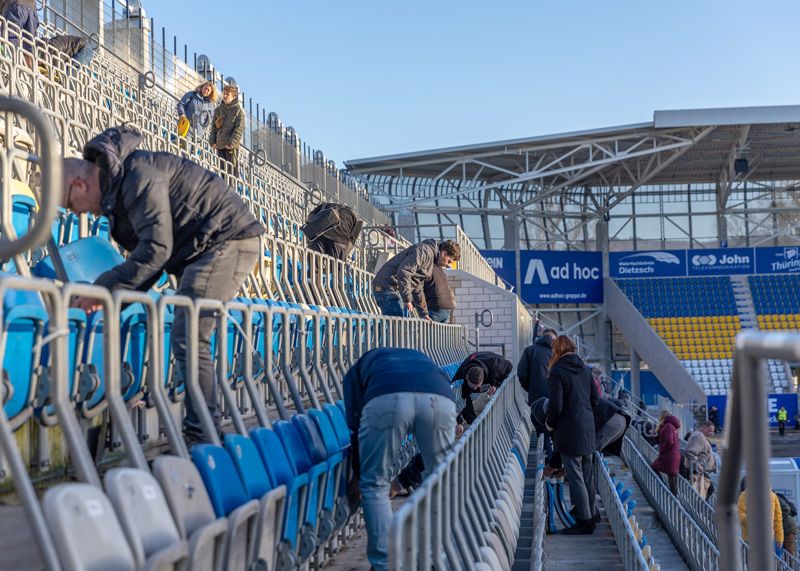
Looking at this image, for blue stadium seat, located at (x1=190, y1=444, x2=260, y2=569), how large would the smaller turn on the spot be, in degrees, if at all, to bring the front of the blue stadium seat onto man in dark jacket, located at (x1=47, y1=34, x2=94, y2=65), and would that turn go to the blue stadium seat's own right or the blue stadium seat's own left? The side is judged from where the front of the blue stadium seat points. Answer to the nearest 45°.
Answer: approximately 135° to the blue stadium seat's own left

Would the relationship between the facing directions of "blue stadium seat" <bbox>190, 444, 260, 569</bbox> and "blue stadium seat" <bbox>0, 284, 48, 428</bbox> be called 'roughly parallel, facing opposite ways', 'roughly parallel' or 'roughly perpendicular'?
roughly parallel

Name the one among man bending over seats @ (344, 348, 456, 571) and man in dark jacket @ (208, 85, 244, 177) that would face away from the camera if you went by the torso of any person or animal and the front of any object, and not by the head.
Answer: the man bending over seats

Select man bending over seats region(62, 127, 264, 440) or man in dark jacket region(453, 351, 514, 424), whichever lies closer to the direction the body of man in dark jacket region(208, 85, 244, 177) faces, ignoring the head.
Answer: the man bending over seats

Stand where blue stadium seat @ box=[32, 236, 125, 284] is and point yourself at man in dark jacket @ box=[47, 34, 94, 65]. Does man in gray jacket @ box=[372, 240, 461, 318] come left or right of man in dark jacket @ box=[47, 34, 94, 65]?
right

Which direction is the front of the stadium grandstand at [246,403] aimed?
to the viewer's right

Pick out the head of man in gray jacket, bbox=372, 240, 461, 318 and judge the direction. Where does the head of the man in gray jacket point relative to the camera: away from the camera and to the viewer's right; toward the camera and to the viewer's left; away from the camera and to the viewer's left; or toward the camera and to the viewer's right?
toward the camera and to the viewer's right

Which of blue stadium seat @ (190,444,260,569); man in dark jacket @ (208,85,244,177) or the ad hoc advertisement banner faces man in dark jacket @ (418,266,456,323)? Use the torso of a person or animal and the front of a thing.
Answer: the ad hoc advertisement banner

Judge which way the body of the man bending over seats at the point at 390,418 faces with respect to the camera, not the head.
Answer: away from the camera

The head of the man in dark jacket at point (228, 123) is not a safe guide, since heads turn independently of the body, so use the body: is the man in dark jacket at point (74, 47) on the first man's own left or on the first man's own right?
on the first man's own right

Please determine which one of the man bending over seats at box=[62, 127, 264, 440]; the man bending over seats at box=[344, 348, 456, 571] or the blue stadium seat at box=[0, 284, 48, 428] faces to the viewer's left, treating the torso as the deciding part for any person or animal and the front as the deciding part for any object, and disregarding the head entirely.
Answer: the man bending over seats at box=[62, 127, 264, 440]

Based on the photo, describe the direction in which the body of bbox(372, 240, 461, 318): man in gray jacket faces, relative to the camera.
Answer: to the viewer's right

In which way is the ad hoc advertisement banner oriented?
toward the camera

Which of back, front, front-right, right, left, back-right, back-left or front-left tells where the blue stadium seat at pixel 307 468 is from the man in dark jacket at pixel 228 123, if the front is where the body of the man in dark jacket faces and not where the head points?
front-left

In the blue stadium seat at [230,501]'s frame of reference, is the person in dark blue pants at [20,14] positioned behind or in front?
behind

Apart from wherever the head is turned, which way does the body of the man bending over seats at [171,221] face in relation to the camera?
to the viewer's left
